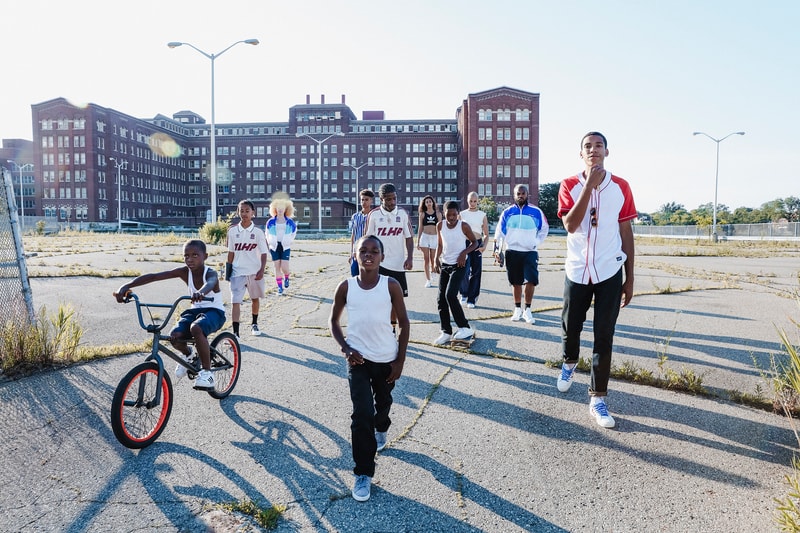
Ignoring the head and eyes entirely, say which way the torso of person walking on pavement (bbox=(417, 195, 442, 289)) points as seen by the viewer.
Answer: toward the camera

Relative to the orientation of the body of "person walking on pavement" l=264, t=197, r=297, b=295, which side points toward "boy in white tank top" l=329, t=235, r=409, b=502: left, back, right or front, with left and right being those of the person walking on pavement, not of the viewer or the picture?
front

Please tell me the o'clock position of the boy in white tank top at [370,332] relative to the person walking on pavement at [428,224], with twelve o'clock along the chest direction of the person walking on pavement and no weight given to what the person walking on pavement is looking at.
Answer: The boy in white tank top is roughly at 12 o'clock from the person walking on pavement.

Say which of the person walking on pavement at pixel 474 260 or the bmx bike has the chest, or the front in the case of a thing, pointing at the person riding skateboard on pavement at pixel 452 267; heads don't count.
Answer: the person walking on pavement at pixel 474 260

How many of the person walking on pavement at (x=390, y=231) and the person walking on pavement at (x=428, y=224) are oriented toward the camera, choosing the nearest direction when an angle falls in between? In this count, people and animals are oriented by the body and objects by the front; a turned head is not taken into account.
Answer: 2

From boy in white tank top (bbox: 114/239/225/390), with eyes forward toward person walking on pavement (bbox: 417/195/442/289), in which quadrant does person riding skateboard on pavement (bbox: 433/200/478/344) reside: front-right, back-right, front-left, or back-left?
front-right

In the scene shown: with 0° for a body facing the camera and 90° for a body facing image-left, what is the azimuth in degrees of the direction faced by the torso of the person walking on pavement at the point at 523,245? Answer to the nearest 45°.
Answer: approximately 0°

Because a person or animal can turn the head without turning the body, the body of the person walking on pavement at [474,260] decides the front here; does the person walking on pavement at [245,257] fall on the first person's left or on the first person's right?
on the first person's right

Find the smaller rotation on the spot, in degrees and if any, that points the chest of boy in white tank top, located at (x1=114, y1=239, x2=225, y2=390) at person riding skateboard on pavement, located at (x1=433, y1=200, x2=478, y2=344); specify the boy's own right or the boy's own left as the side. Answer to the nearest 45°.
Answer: approximately 180°

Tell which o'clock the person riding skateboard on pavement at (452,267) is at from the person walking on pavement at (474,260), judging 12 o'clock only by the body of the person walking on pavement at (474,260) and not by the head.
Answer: the person riding skateboard on pavement at (452,267) is roughly at 12 o'clock from the person walking on pavement at (474,260).

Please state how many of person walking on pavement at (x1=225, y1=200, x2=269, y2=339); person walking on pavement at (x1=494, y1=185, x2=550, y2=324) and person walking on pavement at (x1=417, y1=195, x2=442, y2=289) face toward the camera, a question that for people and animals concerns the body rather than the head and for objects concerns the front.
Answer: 3

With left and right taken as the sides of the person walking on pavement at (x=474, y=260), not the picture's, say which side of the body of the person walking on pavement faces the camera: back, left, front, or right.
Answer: front

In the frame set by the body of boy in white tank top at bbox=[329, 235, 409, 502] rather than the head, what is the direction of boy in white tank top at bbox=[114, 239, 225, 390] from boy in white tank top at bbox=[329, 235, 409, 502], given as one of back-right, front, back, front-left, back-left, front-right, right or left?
back-right

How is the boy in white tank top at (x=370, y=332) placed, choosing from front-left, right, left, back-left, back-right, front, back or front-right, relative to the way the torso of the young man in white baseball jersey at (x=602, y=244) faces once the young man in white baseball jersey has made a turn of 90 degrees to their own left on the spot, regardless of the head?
back-right

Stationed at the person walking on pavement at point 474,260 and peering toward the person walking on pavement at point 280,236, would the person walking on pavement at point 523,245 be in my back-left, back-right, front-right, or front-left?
back-left

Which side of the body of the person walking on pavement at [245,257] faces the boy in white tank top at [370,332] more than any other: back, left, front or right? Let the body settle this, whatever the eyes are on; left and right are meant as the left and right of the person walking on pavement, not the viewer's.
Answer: front

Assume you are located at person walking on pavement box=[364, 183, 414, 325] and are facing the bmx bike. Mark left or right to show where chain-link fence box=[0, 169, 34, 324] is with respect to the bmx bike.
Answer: right
